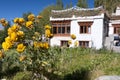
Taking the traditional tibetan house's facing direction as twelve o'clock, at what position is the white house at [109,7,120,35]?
The white house is roughly at 8 o'clock from the traditional tibetan house.

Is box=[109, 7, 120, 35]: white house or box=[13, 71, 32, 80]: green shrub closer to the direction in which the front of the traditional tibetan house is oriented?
the green shrub

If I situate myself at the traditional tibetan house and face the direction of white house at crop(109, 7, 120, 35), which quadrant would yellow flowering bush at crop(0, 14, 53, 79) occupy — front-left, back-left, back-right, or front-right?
back-right

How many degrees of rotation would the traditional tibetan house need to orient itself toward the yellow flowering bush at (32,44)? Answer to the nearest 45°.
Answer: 0° — it already faces it

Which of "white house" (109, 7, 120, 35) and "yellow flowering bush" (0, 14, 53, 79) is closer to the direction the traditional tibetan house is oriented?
the yellow flowering bush

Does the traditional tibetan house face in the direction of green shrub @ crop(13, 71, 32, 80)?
yes

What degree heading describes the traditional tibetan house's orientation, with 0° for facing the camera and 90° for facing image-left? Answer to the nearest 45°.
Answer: approximately 0°
